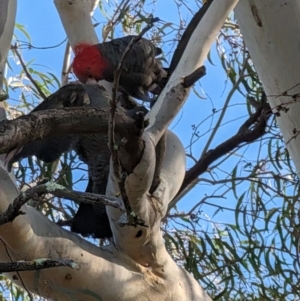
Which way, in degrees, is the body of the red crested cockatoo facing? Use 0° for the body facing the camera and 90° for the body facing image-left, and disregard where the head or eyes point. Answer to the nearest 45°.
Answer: approximately 90°
